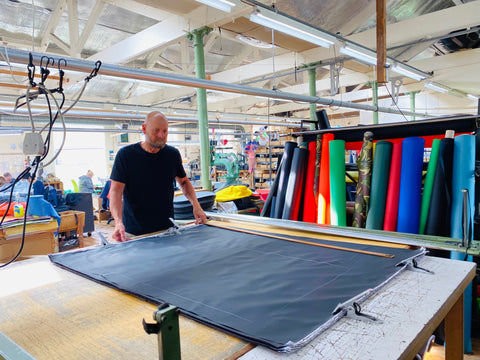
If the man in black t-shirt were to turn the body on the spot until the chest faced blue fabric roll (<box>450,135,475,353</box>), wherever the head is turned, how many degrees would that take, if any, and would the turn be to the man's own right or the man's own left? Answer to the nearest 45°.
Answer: approximately 45° to the man's own left

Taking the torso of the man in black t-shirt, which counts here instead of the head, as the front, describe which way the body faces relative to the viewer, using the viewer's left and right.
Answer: facing the viewer and to the right of the viewer

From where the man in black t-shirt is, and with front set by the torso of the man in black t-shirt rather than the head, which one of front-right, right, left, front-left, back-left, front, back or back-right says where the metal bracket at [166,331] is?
front-right

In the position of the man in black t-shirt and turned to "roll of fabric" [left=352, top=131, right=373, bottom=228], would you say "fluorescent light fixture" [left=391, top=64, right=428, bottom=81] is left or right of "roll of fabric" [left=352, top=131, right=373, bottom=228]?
left

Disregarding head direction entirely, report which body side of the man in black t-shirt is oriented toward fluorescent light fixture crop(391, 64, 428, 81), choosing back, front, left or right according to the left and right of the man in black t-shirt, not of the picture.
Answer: left

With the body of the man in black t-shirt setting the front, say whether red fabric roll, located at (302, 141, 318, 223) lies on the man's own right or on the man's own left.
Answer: on the man's own left

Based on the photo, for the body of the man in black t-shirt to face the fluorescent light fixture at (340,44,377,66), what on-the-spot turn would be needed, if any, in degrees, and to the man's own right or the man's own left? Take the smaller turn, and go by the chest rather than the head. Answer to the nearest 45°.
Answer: approximately 90° to the man's own left

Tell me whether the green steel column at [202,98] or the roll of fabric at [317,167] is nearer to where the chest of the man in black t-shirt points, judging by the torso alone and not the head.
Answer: the roll of fabric

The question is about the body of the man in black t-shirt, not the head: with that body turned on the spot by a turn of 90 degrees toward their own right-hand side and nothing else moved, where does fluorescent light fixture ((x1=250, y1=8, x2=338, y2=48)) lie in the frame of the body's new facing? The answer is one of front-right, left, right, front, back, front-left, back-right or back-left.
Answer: back

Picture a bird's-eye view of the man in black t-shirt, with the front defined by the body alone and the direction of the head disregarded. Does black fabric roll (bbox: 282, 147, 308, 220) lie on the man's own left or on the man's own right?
on the man's own left
